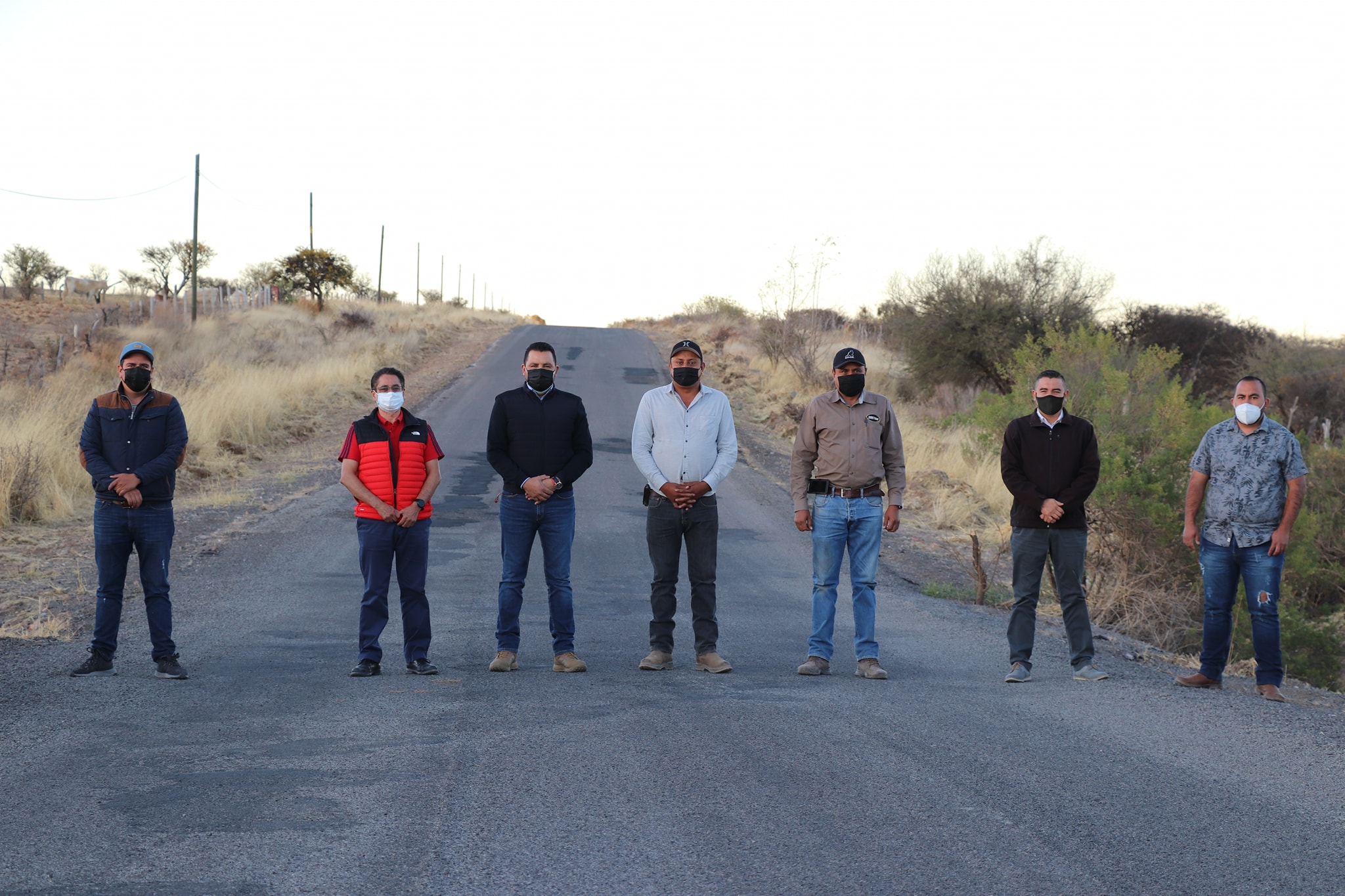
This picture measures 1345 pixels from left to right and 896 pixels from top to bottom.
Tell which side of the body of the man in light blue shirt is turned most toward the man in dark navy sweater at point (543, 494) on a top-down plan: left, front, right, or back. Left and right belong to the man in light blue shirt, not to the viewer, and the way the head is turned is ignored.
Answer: right

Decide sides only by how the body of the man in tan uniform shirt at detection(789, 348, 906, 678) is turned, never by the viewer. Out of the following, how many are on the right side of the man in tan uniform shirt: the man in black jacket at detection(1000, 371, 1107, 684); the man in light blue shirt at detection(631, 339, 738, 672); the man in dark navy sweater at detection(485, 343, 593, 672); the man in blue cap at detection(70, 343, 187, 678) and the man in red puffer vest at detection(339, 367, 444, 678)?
4

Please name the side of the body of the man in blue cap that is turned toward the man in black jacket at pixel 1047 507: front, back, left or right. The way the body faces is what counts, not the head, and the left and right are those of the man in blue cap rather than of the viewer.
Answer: left

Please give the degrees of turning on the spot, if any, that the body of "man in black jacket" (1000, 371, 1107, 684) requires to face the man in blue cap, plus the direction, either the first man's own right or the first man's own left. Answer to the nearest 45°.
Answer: approximately 45° to the first man's own right

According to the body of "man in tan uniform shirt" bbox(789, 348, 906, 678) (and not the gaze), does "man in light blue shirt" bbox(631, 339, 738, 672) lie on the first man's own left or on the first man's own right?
on the first man's own right

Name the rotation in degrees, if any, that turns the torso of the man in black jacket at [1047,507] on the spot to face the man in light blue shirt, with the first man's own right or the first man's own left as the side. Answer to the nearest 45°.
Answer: approximately 90° to the first man's own right

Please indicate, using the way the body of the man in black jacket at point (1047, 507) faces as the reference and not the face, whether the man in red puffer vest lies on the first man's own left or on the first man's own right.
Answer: on the first man's own right
